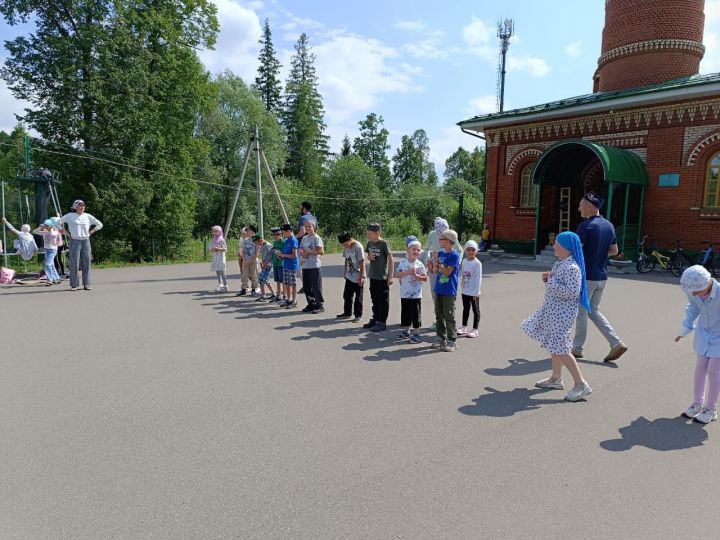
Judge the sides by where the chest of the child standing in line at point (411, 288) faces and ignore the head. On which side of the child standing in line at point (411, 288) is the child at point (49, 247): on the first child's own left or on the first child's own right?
on the first child's own right

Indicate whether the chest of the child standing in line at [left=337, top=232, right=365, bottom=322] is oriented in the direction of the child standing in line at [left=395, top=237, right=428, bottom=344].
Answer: no

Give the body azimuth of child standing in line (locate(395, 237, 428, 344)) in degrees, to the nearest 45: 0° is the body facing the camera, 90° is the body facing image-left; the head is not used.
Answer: approximately 0°

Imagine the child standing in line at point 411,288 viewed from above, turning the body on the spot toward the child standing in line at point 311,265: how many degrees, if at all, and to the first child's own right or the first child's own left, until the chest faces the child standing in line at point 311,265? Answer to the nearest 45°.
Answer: approximately 135° to the first child's own right

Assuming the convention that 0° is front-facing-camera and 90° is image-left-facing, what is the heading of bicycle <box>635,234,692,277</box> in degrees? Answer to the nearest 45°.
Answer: approximately 90°

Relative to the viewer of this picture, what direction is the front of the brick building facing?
facing the viewer and to the left of the viewer

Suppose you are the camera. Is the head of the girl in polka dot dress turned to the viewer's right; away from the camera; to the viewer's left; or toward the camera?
to the viewer's left

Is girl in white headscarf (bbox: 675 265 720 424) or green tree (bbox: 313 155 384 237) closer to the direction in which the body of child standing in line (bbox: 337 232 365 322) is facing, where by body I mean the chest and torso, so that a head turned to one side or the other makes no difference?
the girl in white headscarf

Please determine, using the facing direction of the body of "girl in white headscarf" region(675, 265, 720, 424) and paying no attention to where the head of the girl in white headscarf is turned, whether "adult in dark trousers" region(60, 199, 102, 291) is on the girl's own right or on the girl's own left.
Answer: on the girl's own right

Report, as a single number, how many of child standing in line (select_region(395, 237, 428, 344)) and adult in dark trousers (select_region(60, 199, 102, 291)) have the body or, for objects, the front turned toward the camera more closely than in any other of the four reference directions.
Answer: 2

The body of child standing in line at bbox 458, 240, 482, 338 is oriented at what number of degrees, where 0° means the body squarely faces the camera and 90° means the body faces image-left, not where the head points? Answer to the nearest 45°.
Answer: approximately 45°

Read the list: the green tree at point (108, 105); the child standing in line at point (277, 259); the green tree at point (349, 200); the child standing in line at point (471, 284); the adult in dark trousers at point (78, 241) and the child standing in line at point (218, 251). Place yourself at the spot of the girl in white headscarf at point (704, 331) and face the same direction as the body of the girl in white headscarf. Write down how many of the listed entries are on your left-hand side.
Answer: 0

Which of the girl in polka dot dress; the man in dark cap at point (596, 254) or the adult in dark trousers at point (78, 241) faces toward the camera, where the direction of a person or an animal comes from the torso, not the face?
the adult in dark trousers

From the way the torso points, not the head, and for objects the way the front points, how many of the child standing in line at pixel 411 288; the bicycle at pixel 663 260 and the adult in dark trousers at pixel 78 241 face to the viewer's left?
1

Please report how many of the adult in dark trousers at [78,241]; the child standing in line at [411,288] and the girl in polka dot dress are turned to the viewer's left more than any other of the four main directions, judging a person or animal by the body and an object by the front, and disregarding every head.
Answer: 1

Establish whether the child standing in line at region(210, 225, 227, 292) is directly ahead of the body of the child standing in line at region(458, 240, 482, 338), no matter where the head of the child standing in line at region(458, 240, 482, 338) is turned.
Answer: no

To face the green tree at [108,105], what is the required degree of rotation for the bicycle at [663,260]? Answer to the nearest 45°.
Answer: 0° — it already faces it

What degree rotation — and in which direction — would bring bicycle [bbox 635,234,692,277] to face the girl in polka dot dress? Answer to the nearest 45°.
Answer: approximately 90° to its left

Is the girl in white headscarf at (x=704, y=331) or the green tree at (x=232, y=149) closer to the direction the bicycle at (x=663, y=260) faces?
the green tree

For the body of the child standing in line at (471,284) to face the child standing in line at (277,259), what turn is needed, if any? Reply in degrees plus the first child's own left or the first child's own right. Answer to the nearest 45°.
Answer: approximately 90° to the first child's own right
